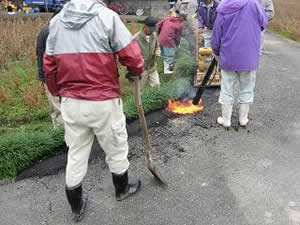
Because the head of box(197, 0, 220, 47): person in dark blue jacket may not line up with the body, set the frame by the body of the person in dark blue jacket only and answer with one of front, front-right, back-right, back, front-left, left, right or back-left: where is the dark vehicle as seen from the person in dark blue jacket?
back-right

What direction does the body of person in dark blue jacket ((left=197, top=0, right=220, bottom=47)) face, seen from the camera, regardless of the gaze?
toward the camera

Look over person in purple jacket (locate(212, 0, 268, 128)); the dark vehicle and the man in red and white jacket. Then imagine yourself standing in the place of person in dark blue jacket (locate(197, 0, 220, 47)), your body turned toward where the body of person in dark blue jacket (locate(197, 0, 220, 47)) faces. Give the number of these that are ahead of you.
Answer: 2

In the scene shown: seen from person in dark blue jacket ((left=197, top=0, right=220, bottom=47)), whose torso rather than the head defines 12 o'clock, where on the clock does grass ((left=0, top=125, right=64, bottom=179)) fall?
The grass is roughly at 1 o'clock from the person in dark blue jacket.

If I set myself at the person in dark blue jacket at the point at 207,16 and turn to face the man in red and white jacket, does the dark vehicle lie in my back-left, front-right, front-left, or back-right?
back-right

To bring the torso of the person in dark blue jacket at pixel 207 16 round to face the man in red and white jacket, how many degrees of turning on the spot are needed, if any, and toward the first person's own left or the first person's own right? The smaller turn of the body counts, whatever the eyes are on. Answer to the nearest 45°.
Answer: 0° — they already face them

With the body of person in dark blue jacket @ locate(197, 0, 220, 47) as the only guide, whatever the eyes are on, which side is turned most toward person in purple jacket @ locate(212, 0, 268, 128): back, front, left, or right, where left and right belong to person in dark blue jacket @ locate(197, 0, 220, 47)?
front

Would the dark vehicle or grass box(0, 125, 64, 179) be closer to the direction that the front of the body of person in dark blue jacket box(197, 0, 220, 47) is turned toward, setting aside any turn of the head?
the grass

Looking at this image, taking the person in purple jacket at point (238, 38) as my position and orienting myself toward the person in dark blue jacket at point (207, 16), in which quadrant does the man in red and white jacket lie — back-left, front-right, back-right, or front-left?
back-left

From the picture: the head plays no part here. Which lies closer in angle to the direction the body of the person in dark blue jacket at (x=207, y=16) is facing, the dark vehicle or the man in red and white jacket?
the man in red and white jacket

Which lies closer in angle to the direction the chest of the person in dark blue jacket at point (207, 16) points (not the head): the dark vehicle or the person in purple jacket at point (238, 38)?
the person in purple jacket
